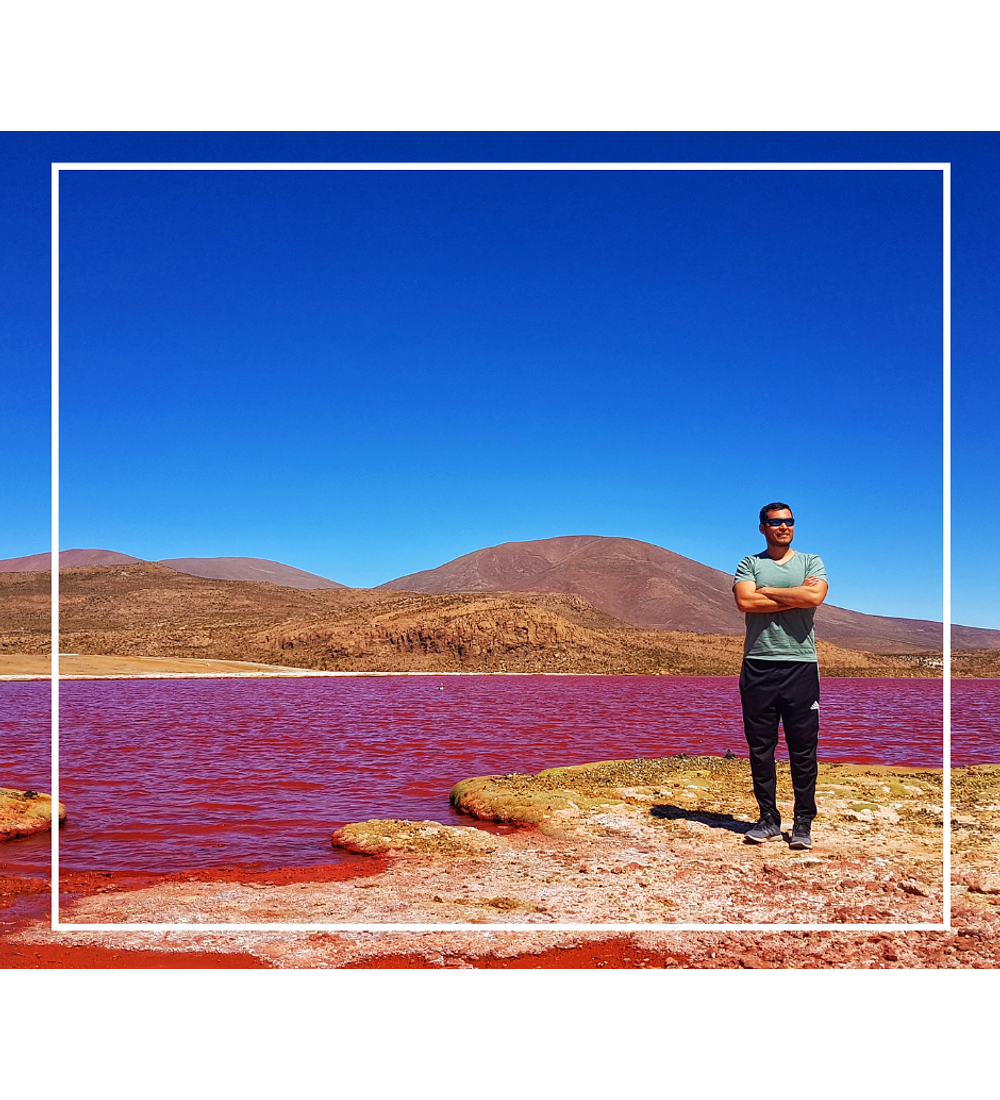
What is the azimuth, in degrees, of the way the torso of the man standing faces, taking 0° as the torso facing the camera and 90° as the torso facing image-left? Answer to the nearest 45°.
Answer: approximately 0°

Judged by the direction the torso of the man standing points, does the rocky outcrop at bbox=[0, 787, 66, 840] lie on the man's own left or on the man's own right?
on the man's own right
